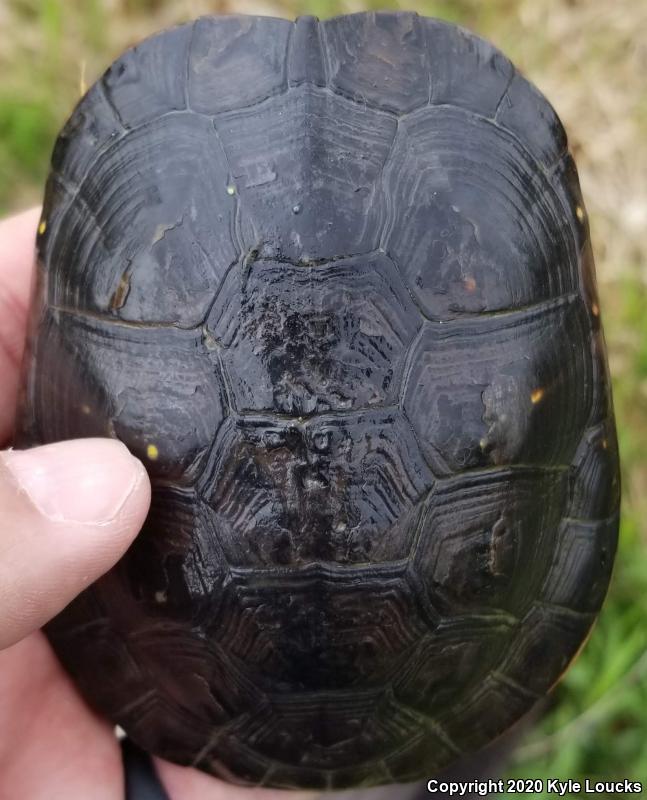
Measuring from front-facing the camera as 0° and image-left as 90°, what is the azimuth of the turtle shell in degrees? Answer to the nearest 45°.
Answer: approximately 180°
